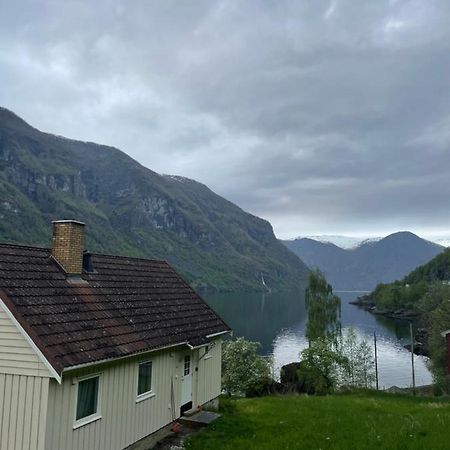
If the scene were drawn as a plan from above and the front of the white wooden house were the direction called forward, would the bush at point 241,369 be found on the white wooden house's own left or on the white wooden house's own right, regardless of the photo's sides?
on the white wooden house's own left

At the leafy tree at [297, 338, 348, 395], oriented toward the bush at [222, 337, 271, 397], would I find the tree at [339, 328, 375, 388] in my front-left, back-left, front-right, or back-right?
back-right

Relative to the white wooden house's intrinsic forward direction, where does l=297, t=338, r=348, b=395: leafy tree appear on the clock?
The leafy tree is roughly at 9 o'clock from the white wooden house.

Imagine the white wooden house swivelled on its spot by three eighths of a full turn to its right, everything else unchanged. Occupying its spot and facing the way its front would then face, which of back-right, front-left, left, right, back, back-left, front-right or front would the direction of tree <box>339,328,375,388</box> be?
back-right
